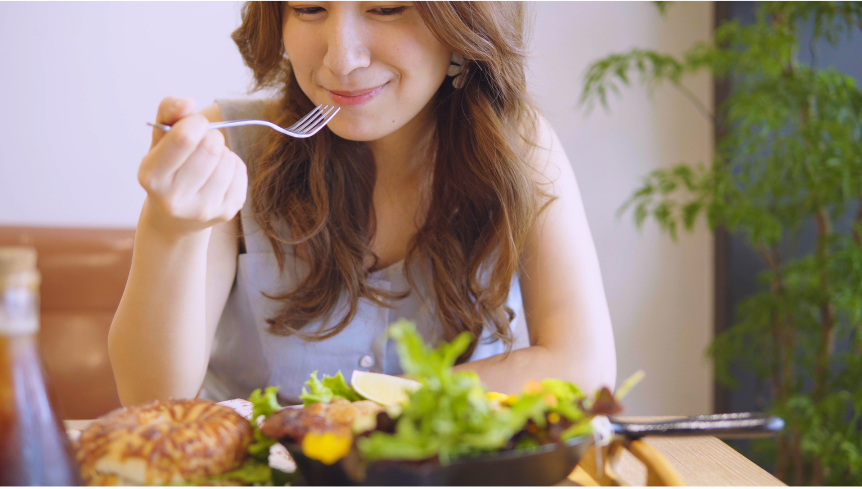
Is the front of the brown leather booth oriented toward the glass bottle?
yes

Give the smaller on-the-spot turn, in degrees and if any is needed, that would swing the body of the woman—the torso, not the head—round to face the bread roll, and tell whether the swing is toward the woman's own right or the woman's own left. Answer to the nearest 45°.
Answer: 0° — they already face it

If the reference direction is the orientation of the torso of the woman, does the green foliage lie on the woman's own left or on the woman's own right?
on the woman's own left

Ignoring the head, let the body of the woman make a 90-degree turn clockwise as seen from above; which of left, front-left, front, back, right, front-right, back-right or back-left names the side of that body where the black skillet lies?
left

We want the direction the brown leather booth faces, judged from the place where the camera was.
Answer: facing the viewer

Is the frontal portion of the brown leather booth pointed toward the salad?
yes

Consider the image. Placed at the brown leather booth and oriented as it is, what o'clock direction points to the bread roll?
The bread roll is roughly at 12 o'clock from the brown leather booth.

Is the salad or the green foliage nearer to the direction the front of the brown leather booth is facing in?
the salad

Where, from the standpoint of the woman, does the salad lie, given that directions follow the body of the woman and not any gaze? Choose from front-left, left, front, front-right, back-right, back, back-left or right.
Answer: front

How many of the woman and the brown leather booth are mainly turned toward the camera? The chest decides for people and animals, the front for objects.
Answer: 2

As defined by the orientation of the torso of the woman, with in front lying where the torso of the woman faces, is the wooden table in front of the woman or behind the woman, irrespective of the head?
in front

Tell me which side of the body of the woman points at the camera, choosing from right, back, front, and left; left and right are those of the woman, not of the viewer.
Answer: front
